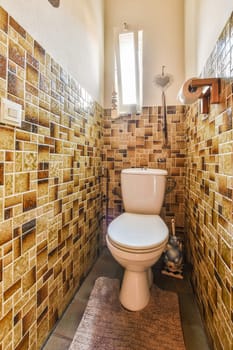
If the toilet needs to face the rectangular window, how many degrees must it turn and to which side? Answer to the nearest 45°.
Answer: approximately 180°

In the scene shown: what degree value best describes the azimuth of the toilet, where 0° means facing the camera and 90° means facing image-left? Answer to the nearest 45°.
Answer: approximately 0°

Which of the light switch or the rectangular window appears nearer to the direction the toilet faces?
the light switch
